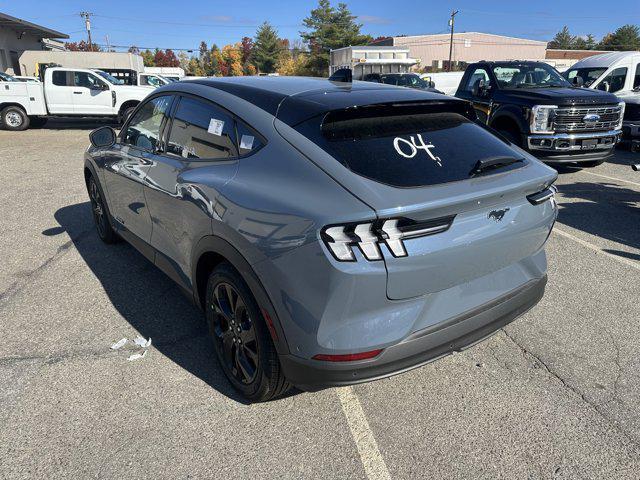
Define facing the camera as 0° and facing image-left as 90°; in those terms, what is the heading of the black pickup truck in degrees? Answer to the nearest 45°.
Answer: approximately 315°

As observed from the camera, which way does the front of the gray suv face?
facing away from the viewer and to the left of the viewer

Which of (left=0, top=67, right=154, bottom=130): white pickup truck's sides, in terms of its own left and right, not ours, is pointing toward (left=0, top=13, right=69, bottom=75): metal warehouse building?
left

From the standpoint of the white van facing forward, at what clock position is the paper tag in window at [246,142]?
The paper tag in window is roughly at 11 o'clock from the white van.

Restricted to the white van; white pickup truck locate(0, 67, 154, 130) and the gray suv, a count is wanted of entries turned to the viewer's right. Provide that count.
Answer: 1

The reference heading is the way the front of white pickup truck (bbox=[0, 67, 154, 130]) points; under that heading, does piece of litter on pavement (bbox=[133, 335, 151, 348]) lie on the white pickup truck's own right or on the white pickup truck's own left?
on the white pickup truck's own right

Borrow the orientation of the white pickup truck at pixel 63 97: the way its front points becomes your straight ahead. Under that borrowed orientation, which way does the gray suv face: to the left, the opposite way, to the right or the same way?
to the left

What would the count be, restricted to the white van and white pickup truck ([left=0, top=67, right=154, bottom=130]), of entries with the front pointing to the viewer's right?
1

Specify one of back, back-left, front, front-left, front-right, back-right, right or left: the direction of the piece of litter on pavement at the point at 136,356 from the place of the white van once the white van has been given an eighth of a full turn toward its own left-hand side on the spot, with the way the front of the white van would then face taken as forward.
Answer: front

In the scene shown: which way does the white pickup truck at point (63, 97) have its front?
to the viewer's right

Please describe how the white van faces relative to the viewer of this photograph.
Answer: facing the viewer and to the left of the viewer

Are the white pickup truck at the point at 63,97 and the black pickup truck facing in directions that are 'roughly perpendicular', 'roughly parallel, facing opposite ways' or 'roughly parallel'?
roughly perpendicular

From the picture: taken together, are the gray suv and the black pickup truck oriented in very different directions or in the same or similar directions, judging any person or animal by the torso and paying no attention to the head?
very different directions

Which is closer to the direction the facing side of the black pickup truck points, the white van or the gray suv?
the gray suv

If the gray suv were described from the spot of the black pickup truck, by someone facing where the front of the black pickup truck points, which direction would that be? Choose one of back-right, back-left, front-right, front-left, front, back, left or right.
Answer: front-right

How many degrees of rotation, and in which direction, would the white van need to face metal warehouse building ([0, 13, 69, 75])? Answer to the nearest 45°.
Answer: approximately 45° to its right

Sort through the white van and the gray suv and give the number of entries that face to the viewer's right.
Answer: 0
